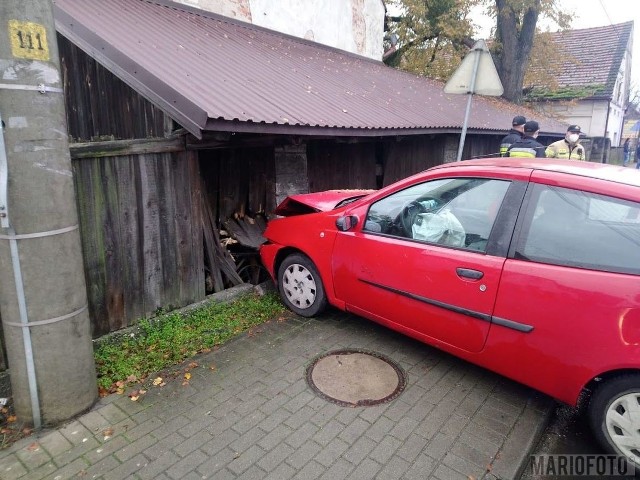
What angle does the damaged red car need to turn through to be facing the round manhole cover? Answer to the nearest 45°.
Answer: approximately 45° to its left

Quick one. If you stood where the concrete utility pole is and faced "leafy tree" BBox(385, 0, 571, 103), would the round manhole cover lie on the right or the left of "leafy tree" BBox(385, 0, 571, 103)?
right

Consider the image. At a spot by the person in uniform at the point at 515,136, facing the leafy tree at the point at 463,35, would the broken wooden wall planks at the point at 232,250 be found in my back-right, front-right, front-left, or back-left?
back-left

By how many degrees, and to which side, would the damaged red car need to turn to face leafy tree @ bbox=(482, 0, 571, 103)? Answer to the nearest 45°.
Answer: approximately 45° to its right

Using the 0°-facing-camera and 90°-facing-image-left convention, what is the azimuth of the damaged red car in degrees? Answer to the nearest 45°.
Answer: approximately 135°

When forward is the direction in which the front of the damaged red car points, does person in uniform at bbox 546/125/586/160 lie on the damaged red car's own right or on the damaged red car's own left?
on the damaged red car's own right

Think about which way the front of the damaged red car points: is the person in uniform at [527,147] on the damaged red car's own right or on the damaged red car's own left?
on the damaged red car's own right

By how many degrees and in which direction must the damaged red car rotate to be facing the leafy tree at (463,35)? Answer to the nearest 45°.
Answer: approximately 45° to its right

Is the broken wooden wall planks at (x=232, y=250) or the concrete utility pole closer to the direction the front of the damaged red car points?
the broken wooden wall planks
